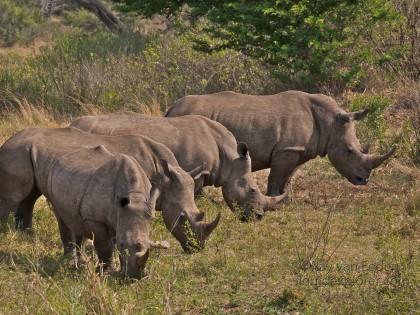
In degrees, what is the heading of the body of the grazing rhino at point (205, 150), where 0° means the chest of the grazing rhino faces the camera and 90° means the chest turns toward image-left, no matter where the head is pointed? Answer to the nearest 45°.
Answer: approximately 270°

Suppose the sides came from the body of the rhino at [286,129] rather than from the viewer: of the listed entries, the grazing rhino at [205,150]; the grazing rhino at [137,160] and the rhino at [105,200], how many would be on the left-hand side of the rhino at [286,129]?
0

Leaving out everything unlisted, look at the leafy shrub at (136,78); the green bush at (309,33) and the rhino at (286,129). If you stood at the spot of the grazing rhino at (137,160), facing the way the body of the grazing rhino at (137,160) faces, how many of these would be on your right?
0

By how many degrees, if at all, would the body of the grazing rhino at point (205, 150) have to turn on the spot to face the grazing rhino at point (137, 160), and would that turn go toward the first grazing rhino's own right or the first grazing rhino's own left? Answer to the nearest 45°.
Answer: approximately 135° to the first grazing rhino's own right

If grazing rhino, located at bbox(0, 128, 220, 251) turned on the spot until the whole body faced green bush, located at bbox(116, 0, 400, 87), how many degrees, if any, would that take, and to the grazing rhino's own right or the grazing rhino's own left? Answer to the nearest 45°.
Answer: approximately 45° to the grazing rhino's own left

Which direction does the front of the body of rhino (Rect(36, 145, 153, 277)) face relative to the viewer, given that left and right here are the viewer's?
facing the viewer and to the right of the viewer

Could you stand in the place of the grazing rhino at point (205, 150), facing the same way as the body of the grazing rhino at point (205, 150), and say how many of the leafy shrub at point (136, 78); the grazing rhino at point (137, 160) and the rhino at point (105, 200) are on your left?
1

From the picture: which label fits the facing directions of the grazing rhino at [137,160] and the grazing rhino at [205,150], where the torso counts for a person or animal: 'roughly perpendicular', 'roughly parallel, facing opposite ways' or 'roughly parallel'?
roughly parallel

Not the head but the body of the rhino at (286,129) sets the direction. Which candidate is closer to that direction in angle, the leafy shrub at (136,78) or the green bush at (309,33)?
the green bush

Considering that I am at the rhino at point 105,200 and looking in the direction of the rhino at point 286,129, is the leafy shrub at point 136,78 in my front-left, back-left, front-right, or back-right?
front-left

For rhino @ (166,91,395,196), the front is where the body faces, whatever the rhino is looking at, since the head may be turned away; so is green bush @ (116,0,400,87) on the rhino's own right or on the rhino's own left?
on the rhino's own left

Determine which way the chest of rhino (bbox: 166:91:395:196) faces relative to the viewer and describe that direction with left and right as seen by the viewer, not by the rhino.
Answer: facing to the right of the viewer

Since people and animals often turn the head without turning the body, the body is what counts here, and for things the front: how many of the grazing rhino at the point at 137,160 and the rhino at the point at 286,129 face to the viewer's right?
2

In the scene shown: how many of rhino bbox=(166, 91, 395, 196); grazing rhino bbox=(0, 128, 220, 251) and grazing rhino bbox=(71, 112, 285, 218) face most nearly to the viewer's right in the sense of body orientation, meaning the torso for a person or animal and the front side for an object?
3

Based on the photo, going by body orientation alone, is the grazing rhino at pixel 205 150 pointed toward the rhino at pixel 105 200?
no

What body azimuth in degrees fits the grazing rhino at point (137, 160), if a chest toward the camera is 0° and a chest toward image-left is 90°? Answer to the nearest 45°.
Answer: approximately 270°
